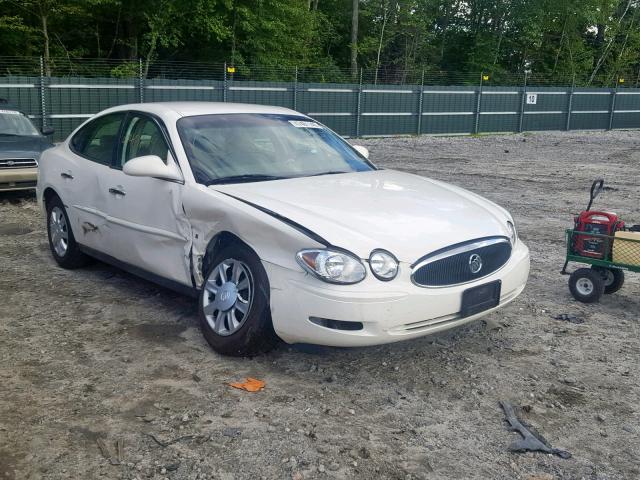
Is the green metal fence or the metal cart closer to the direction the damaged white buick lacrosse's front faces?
the metal cart

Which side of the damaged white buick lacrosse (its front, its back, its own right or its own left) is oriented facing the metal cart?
left

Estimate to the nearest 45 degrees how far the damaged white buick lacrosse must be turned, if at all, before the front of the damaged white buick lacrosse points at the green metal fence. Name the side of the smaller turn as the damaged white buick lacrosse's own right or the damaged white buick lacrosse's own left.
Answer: approximately 135° to the damaged white buick lacrosse's own left

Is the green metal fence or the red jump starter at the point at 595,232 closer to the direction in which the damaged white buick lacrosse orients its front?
the red jump starter

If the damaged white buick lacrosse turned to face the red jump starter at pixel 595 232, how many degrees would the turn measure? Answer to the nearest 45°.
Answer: approximately 90° to its left

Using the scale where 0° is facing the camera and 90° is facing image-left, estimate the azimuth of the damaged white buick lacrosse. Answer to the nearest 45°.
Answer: approximately 315°
